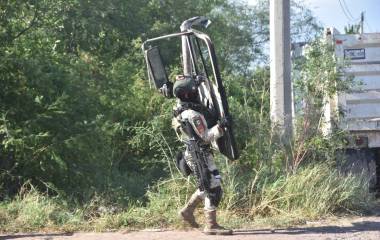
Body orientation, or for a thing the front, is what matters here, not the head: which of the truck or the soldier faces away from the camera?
the truck

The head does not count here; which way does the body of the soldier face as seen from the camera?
to the viewer's right

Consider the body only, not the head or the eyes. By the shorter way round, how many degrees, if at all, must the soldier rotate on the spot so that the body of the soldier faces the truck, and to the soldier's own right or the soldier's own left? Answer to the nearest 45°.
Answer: approximately 45° to the soldier's own left

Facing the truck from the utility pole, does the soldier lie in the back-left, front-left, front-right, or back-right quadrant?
back-right

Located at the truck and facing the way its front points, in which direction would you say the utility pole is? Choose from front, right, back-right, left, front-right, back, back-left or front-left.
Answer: back-left

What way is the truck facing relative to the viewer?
away from the camera

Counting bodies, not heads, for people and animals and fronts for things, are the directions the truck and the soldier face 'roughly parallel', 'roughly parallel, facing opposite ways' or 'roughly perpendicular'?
roughly perpendicular

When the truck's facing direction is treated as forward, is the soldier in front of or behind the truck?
behind
